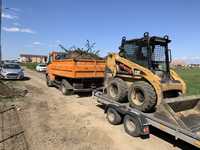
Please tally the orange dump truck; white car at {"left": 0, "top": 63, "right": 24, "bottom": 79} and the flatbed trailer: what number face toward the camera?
1

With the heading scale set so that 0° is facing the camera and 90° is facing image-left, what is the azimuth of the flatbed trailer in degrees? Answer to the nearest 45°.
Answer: approximately 135°

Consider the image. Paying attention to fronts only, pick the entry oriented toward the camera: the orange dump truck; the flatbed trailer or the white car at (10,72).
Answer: the white car

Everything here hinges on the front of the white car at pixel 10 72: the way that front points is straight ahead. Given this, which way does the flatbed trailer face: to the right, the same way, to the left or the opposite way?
the opposite way

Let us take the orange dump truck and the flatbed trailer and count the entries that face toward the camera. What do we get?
0

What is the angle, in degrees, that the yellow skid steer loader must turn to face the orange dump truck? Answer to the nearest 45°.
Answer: approximately 180°

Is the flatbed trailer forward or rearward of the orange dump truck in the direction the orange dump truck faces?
rearward

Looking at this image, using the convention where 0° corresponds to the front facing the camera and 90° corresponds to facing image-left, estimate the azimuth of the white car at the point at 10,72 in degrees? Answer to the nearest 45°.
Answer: approximately 0°

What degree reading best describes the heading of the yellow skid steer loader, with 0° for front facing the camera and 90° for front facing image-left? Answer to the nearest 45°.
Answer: approximately 315°

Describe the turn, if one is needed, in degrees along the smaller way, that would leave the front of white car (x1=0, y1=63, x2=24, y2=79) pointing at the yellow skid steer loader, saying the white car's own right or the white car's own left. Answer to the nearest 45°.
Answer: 0° — it already faces it

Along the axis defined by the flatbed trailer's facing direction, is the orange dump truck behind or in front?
in front

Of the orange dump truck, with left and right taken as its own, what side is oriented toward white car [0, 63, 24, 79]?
front

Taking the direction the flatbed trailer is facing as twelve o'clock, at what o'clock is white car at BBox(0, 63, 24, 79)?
The white car is roughly at 12 o'clock from the flatbed trailer.
